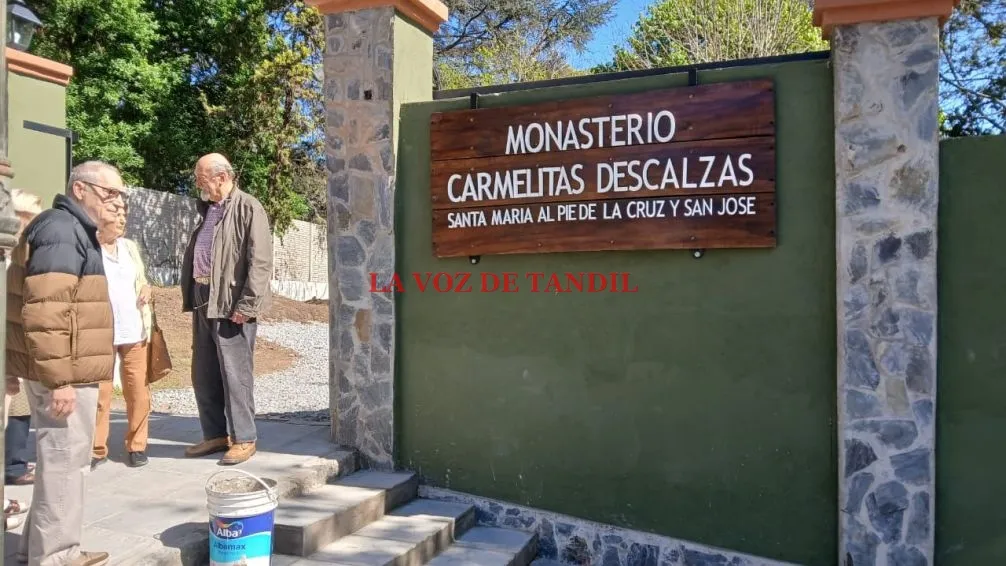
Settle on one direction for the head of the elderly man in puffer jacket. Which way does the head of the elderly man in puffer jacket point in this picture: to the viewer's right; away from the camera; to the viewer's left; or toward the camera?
to the viewer's right

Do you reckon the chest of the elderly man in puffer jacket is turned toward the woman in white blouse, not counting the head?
no

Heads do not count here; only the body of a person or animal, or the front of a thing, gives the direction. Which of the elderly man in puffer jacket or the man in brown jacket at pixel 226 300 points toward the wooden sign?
the elderly man in puffer jacket

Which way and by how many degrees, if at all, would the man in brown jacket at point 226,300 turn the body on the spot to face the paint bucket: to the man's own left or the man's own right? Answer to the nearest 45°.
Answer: approximately 45° to the man's own left

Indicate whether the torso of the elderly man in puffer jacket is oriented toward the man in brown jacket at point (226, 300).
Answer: no

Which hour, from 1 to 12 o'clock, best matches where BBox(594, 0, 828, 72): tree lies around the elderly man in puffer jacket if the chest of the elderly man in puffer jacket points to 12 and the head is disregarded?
The tree is roughly at 11 o'clock from the elderly man in puffer jacket.

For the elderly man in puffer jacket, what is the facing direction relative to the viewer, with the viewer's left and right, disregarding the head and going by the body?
facing to the right of the viewer

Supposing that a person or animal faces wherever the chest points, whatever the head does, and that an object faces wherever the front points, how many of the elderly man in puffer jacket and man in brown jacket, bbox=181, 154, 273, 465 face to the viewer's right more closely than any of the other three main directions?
1

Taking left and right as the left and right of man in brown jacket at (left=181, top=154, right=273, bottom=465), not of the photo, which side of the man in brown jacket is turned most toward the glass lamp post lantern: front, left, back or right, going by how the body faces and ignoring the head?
right

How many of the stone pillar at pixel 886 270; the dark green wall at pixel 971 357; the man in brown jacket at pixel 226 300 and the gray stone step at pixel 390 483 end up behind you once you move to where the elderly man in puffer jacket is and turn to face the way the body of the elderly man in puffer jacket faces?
0

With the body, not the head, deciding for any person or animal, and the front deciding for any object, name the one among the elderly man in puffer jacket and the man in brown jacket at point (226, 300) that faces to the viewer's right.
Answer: the elderly man in puffer jacket

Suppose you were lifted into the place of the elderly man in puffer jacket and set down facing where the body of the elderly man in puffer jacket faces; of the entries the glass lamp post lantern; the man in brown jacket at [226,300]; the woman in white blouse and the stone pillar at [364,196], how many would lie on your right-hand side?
0

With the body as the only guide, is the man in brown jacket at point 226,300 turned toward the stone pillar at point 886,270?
no

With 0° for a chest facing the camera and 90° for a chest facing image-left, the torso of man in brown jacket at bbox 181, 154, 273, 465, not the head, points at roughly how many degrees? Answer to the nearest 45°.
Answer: approximately 45°

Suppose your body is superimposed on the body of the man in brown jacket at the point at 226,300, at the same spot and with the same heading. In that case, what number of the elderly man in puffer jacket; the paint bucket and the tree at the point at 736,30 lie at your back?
1

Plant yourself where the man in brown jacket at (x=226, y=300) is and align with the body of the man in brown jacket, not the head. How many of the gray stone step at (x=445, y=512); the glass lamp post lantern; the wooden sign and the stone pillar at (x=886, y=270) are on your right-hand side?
1
